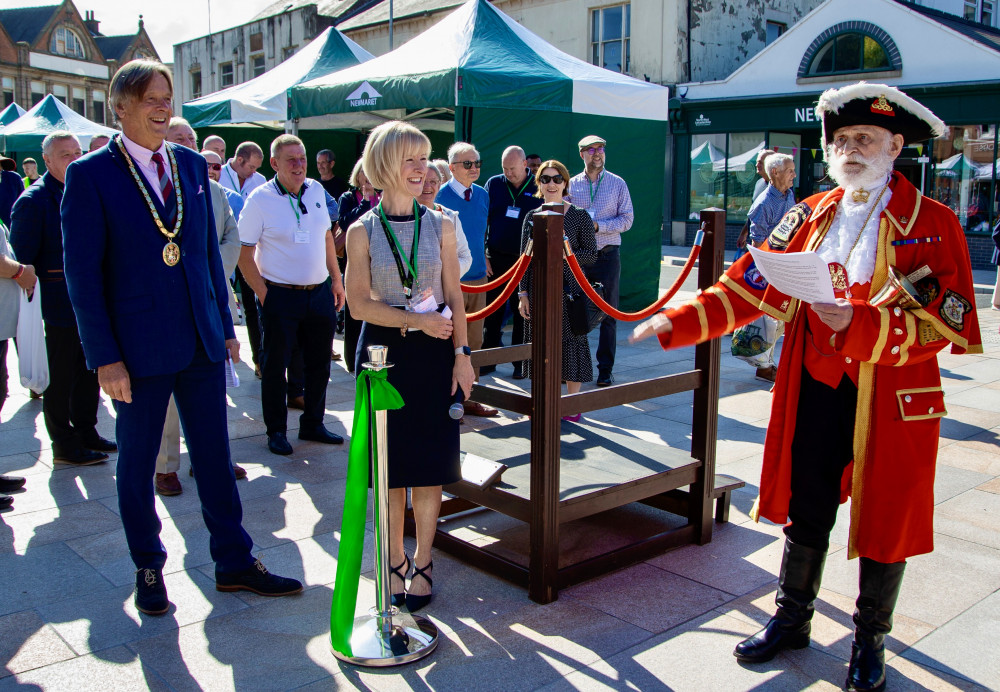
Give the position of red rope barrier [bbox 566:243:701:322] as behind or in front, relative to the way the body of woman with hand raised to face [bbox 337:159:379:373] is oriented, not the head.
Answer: in front

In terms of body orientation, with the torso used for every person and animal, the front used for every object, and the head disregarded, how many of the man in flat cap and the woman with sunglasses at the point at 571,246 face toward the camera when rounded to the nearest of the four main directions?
2

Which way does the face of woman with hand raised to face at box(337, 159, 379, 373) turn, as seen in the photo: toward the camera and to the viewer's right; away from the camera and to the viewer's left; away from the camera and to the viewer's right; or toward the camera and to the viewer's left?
toward the camera and to the viewer's right

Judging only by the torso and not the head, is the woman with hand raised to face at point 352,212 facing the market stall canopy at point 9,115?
no

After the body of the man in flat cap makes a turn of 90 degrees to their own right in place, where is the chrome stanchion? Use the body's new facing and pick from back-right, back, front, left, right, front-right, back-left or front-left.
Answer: left

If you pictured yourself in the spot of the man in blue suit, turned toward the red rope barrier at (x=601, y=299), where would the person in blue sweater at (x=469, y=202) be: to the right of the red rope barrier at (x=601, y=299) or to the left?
left

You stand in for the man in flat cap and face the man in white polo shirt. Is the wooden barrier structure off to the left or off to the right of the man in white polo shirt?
left

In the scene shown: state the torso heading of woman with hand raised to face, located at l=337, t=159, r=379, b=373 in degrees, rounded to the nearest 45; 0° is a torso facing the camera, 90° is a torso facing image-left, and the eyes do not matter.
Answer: approximately 315°

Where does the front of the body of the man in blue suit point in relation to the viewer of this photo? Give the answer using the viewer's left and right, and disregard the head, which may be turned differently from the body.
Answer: facing the viewer and to the right of the viewer

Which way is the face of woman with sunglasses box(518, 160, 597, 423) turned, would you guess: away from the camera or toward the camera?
toward the camera

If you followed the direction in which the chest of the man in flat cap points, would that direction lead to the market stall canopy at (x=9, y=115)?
no

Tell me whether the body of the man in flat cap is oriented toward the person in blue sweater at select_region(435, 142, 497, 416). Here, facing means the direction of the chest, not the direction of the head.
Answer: no

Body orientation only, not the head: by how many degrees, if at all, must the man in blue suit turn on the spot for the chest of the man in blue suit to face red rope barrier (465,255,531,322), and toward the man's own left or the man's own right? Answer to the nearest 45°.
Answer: approximately 45° to the man's own left

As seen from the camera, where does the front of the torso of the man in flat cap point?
toward the camera

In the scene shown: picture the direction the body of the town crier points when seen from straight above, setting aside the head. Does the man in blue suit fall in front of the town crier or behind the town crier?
in front

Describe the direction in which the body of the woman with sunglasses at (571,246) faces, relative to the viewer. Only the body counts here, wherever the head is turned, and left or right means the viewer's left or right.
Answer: facing the viewer

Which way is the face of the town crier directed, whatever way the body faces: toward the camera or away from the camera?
toward the camera
